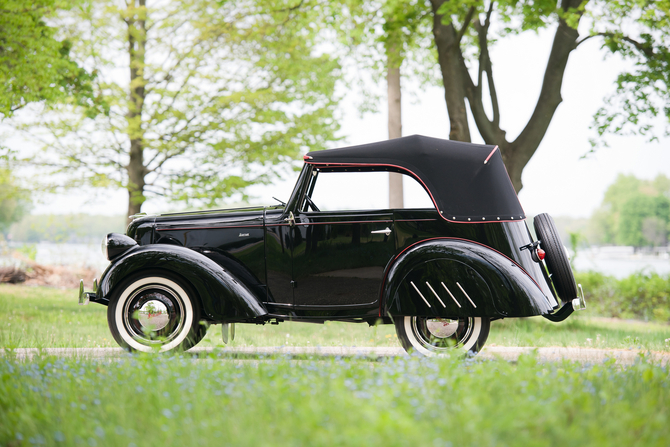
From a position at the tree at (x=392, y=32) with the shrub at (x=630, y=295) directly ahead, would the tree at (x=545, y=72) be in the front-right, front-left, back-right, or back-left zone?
front-right

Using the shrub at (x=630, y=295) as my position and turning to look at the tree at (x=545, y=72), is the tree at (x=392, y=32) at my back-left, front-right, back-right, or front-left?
front-right

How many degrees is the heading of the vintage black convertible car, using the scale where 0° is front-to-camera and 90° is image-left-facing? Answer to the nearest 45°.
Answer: approximately 90°

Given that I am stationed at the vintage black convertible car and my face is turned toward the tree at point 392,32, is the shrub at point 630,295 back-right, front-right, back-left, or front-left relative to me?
front-right

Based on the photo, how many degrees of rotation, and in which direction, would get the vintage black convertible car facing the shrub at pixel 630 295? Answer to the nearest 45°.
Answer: approximately 135° to its right

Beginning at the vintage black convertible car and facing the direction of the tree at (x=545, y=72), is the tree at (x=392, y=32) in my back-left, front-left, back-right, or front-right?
front-left

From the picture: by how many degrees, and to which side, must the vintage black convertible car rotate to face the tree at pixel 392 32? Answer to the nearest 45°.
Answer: approximately 90° to its right

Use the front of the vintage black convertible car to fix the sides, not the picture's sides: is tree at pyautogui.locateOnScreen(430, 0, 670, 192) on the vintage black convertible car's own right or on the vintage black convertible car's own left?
on the vintage black convertible car's own right

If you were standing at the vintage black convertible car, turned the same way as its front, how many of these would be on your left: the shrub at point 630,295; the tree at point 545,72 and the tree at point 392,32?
0
